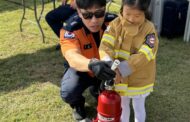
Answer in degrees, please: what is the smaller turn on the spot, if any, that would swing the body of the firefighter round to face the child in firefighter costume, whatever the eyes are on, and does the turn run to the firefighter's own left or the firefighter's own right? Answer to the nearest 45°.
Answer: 0° — they already face them

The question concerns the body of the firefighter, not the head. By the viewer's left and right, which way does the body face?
facing the viewer and to the right of the viewer
